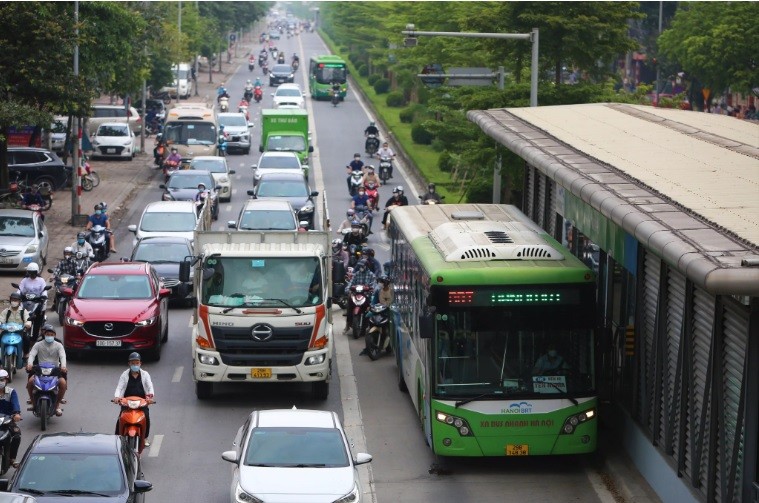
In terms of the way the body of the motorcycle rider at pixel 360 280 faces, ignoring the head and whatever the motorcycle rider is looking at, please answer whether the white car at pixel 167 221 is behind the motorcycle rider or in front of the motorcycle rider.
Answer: behind

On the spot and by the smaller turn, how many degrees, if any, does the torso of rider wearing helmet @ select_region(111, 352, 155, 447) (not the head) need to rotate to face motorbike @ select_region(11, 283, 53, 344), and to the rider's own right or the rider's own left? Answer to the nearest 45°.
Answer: approximately 180°

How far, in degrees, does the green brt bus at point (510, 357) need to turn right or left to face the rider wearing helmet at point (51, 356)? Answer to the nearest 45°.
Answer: approximately 90° to its right

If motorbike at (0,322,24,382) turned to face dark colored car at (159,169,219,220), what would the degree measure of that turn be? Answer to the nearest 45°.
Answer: approximately 180°

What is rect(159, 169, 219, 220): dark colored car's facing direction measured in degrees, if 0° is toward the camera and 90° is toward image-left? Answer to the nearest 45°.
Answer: approximately 0°

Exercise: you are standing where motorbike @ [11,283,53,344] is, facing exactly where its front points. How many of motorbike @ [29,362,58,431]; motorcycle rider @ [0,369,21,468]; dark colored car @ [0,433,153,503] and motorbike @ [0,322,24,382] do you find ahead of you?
4

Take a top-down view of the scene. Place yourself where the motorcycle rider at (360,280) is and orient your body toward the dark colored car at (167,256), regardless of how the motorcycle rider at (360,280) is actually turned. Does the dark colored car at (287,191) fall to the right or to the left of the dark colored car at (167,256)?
right

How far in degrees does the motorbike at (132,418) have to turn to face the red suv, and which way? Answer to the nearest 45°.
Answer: approximately 180°

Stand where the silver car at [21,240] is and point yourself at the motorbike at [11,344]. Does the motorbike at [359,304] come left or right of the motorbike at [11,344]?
left

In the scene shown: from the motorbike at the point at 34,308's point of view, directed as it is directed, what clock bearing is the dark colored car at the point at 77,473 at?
The dark colored car is roughly at 12 o'clock from the motorbike.

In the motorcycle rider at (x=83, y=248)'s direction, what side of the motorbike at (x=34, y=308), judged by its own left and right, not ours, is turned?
back
